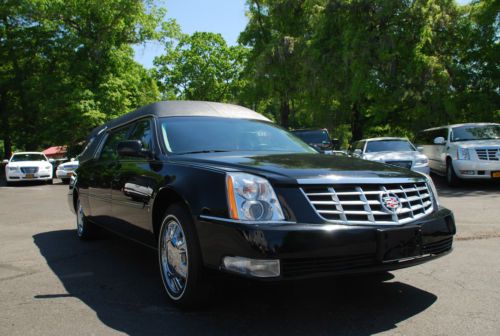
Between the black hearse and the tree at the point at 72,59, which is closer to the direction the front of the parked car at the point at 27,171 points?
the black hearse

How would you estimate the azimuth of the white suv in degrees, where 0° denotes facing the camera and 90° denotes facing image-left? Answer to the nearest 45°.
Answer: approximately 315°

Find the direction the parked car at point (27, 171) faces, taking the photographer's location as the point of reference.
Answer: facing the viewer

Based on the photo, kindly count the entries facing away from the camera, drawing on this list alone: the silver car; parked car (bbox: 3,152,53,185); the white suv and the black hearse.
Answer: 0

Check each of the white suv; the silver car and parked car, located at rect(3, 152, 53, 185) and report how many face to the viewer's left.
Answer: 0

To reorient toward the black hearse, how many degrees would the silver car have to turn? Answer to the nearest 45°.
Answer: approximately 45° to its right

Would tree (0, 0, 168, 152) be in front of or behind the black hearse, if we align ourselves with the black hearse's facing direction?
behind

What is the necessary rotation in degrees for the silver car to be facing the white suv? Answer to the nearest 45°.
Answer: approximately 45° to its left

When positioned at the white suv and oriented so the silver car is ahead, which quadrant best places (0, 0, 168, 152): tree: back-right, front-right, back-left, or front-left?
front-right

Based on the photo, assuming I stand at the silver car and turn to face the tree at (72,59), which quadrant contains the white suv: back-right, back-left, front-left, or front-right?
back-right

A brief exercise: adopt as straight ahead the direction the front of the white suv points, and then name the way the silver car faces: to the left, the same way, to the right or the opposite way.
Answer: the same way

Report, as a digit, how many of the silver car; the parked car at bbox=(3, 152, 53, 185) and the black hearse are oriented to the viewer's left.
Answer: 0

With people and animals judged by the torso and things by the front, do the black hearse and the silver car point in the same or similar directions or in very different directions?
same or similar directions

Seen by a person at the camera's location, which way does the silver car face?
facing the viewer and to the right of the viewer

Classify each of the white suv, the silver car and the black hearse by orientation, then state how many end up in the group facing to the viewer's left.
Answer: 0

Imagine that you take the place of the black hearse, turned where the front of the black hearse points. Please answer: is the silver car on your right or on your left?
on your left

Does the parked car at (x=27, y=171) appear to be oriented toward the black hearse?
yes
